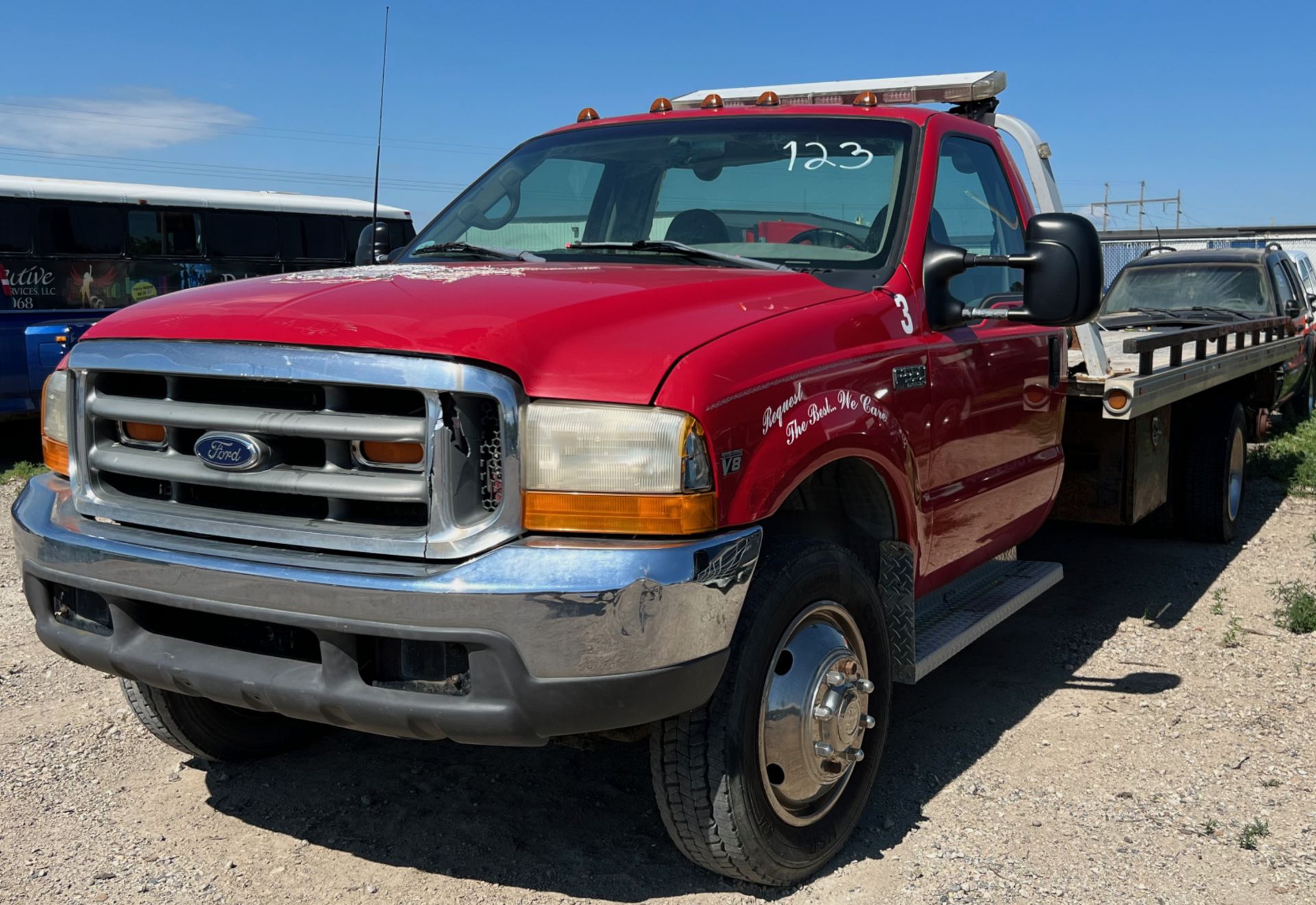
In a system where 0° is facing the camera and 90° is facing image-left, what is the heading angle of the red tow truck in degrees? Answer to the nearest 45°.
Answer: approximately 45°

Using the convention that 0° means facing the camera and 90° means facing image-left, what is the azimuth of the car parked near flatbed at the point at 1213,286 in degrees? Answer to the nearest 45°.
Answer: approximately 45°

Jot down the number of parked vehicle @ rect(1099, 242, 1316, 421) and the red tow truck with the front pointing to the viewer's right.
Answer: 0

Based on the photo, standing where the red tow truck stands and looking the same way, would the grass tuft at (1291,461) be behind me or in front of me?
behind

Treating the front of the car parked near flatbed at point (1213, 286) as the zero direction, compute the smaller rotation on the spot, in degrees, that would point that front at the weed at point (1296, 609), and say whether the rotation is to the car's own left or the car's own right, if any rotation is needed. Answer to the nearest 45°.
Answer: approximately 45° to the car's own left

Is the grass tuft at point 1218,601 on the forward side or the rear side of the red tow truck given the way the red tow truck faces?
on the rear side
